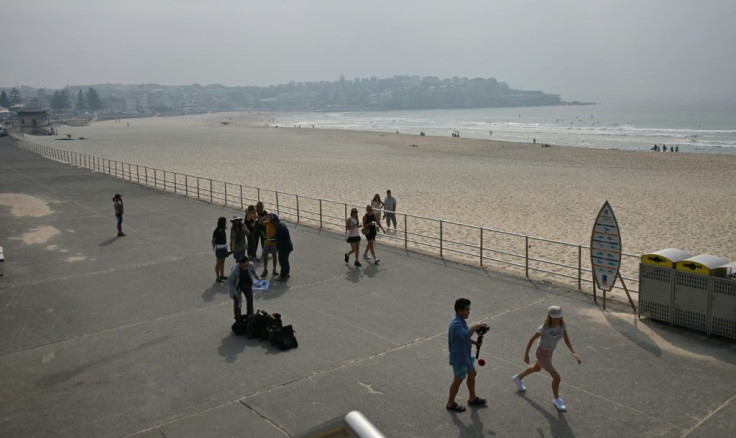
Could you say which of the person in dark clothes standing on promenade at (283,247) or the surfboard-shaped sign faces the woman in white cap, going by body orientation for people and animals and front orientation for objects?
the surfboard-shaped sign

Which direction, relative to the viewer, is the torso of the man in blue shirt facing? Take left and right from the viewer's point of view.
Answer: facing to the right of the viewer

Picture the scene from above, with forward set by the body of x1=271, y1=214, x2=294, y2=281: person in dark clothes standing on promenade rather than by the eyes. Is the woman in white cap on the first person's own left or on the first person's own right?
on the first person's own left

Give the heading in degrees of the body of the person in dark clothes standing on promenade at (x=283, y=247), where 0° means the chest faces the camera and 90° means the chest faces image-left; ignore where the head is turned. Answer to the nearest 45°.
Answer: approximately 90°

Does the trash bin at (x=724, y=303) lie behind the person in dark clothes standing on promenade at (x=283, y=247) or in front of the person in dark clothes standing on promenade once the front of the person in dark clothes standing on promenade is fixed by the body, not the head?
behind

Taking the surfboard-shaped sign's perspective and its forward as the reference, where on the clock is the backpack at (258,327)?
The backpack is roughly at 2 o'clock from the surfboard-shaped sign.

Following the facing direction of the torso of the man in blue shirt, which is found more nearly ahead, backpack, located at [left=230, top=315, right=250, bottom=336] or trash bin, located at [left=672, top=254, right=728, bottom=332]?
the trash bin

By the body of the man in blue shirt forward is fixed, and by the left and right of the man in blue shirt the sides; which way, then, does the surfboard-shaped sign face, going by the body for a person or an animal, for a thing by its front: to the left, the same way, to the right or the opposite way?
to the right

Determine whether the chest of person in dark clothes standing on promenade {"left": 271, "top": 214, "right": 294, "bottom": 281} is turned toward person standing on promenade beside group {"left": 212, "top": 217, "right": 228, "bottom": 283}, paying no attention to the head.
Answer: yes

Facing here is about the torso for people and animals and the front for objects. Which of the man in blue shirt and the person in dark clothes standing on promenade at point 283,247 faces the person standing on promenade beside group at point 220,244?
the person in dark clothes standing on promenade at point 283,247

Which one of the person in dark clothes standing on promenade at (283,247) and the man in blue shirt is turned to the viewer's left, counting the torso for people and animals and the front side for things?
the person in dark clothes standing on promenade

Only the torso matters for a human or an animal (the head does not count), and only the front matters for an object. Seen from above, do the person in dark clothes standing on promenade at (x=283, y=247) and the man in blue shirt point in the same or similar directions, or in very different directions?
very different directions

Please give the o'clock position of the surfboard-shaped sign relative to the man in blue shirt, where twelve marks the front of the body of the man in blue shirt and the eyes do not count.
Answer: The surfboard-shaped sign is roughly at 10 o'clock from the man in blue shirt.

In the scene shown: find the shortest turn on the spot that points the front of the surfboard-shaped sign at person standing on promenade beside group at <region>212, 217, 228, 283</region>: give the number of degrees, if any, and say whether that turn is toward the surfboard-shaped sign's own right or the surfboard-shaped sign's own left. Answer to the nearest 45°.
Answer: approximately 90° to the surfboard-shaped sign's own right

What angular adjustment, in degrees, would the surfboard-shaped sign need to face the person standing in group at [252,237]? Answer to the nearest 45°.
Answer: approximately 90° to its right

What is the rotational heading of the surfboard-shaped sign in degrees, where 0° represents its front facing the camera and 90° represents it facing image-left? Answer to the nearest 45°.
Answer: approximately 0°

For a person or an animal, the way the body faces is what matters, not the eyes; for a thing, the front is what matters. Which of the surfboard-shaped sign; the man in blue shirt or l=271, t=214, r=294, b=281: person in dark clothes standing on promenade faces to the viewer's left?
the person in dark clothes standing on promenade
